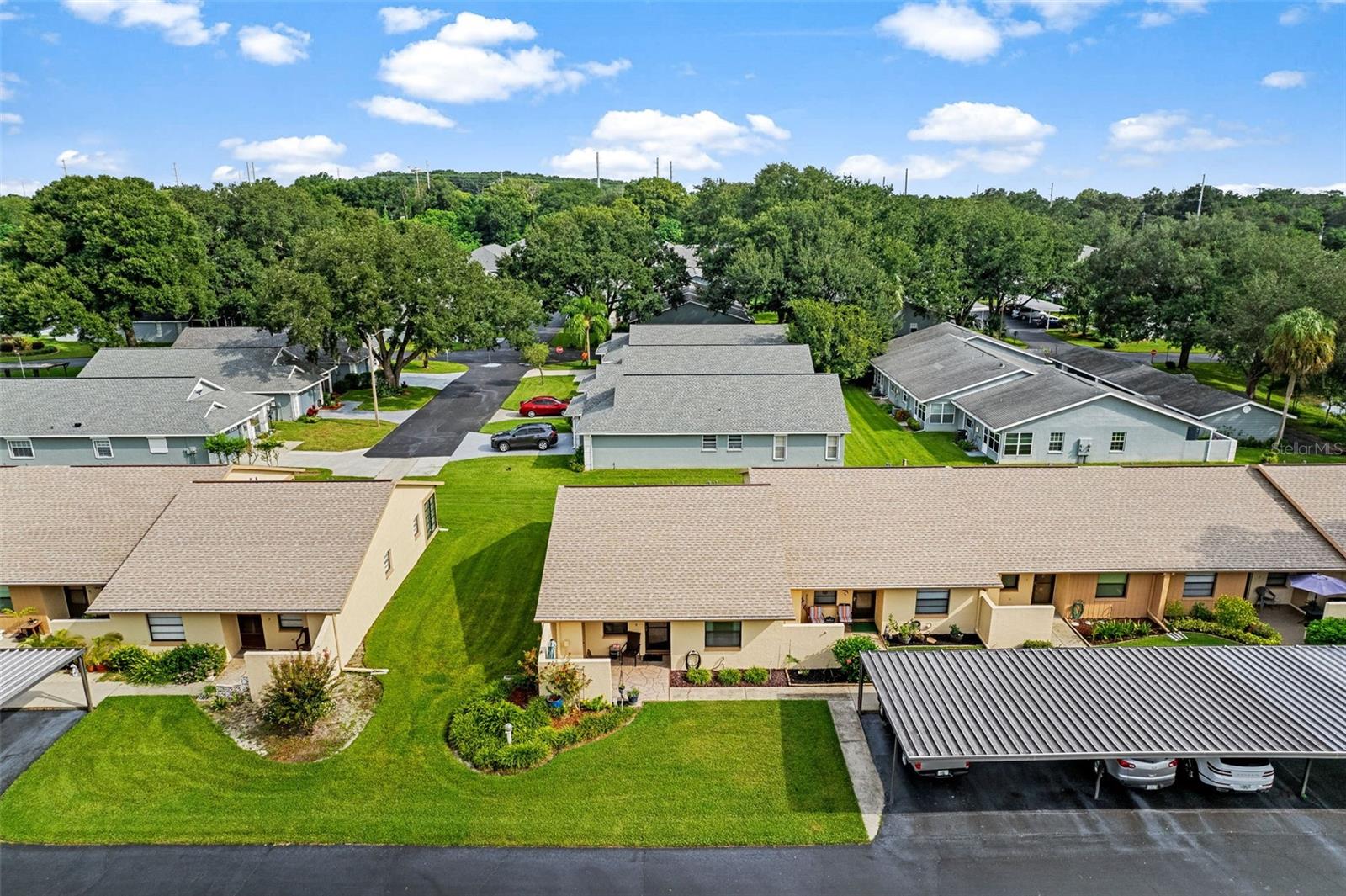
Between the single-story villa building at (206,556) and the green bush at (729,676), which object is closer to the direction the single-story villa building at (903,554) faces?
the green bush

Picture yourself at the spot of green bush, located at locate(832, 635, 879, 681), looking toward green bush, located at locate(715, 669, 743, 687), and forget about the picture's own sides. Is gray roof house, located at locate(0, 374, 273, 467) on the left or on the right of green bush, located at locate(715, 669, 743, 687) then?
right

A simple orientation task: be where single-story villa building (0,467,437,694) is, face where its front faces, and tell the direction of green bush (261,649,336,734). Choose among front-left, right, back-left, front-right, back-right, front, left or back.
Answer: front

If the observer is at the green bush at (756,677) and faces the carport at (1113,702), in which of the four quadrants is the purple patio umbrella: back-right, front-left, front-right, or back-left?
front-left

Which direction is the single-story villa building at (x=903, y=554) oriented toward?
toward the camera

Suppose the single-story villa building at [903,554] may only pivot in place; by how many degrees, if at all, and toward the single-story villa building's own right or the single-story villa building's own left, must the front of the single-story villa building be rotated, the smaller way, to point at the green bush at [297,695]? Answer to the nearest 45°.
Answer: approximately 45° to the single-story villa building's own right

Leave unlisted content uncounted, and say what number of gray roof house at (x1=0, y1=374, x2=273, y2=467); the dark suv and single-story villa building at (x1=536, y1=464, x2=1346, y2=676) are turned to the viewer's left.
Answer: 1

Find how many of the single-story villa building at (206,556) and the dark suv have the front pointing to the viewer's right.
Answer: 0

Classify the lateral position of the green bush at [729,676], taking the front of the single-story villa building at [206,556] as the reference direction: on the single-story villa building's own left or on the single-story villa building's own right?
on the single-story villa building's own left

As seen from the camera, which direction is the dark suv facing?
to the viewer's left

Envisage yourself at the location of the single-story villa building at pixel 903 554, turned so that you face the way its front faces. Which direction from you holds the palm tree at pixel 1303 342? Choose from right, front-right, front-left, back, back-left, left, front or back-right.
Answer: back-left

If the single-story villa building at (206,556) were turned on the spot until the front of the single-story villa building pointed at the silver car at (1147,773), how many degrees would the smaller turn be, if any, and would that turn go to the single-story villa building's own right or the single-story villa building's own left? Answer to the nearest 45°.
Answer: approximately 45° to the single-story villa building's own left
